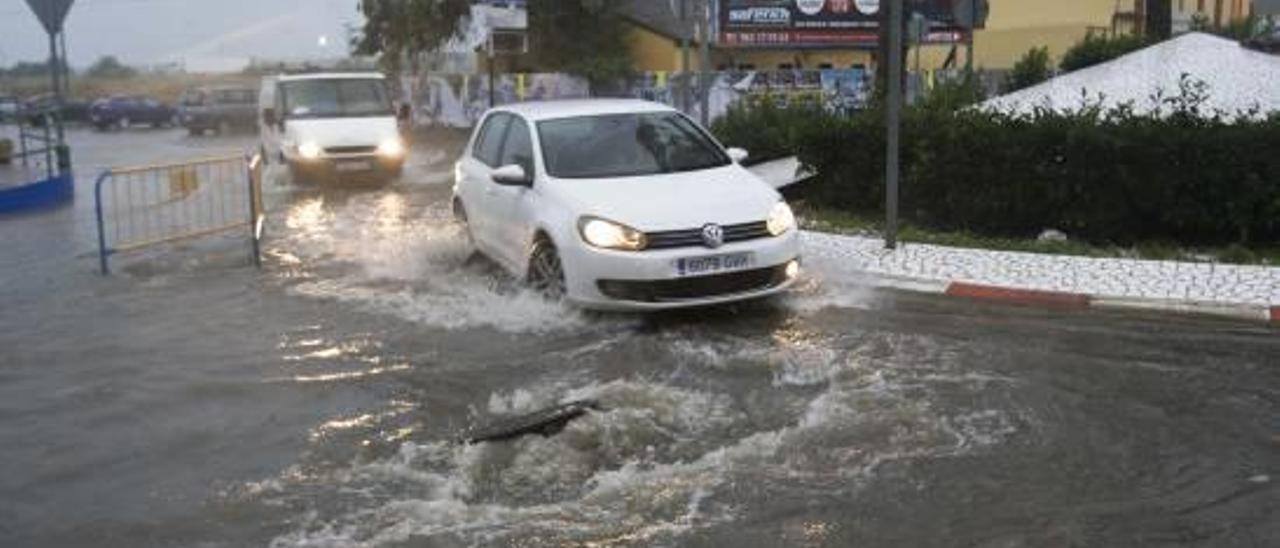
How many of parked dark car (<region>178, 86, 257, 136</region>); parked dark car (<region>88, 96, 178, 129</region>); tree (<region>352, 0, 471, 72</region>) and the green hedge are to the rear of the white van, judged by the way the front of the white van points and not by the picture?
3

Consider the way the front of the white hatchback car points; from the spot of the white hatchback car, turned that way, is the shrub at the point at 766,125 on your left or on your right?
on your left

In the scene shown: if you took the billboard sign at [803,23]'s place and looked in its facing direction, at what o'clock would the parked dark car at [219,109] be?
The parked dark car is roughly at 3 o'clock from the billboard sign.

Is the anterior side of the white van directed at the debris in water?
yes

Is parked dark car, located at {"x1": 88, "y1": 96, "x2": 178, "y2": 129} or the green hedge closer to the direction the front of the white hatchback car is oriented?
the green hedge

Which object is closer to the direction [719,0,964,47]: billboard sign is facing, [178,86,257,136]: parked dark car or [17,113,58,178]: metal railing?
the metal railing

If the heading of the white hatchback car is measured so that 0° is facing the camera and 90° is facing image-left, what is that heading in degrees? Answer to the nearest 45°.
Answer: approximately 315°

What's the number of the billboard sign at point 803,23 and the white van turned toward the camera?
2

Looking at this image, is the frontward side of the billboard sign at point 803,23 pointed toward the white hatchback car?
yes

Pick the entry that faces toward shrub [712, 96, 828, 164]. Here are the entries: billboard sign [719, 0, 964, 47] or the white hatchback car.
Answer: the billboard sign

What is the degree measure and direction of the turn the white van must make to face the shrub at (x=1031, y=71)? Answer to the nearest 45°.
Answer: approximately 90° to its left

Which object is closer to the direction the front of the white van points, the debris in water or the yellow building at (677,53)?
the debris in water

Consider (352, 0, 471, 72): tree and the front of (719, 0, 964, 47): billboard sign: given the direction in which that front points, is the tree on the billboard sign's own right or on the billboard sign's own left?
on the billboard sign's own right
